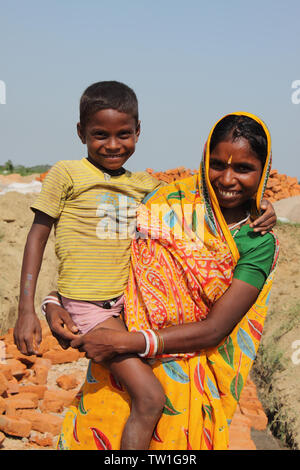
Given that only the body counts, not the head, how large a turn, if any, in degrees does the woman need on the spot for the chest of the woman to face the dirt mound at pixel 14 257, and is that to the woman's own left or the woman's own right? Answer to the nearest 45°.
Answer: approximately 90° to the woman's own right

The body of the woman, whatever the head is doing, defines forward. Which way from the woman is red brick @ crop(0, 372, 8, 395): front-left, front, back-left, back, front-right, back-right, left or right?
right

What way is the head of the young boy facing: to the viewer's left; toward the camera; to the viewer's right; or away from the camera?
toward the camera

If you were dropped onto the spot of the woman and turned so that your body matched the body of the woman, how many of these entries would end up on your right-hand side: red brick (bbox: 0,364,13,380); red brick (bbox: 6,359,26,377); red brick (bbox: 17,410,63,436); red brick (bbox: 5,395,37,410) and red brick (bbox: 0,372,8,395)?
5

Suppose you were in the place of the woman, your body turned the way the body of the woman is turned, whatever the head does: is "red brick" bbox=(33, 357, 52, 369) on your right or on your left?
on your right

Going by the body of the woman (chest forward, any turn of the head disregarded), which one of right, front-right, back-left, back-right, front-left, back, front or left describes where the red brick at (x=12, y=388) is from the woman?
right

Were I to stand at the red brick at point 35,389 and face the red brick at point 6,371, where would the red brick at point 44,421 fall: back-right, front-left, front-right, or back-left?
back-left

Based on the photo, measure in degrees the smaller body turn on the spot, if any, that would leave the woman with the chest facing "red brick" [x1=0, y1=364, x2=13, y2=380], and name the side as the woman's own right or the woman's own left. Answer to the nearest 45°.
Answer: approximately 90° to the woman's own right

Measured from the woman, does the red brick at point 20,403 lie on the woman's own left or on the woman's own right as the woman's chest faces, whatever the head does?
on the woman's own right

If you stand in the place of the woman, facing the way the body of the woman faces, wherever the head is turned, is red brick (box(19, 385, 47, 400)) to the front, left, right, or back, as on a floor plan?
right

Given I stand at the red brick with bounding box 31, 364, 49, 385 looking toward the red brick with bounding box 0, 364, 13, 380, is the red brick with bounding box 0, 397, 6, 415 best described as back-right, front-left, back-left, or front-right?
front-left

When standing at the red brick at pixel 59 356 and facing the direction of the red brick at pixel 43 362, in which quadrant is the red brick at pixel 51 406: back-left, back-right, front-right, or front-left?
front-left

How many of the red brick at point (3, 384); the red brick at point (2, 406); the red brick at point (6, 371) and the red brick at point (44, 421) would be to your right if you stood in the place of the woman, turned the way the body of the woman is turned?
4

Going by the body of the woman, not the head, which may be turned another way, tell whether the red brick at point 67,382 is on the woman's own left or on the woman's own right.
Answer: on the woman's own right

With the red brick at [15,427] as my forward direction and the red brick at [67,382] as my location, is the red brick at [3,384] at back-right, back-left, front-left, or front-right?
front-right

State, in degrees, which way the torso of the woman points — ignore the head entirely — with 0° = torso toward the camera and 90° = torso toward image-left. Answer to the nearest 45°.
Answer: approximately 45°
